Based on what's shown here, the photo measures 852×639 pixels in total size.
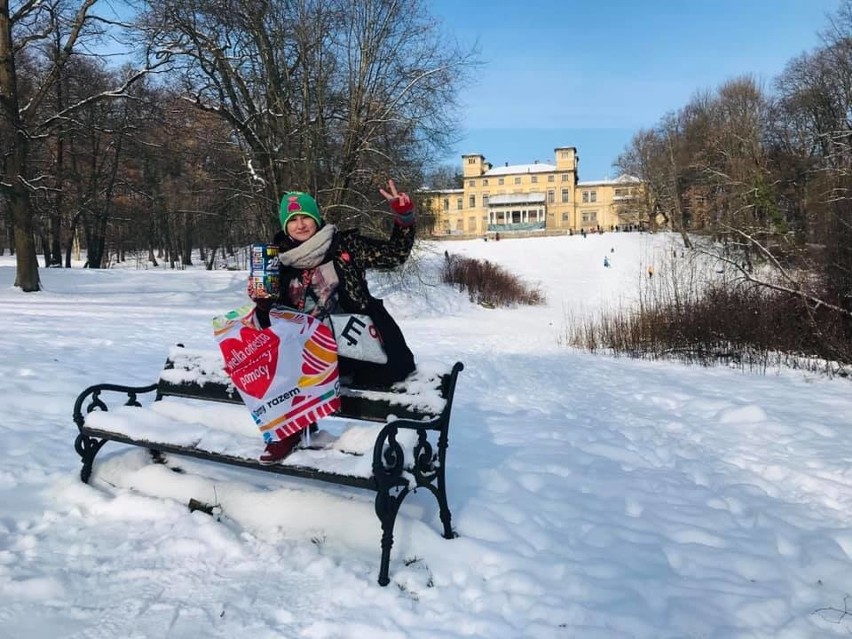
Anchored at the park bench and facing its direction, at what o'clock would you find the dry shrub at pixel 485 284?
The dry shrub is roughly at 5 o'clock from the park bench.

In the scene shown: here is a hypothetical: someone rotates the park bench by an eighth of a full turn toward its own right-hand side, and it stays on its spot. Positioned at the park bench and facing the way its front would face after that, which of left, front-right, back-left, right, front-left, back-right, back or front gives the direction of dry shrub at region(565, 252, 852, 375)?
back-right

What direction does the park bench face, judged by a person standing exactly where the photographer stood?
facing the viewer and to the left of the viewer

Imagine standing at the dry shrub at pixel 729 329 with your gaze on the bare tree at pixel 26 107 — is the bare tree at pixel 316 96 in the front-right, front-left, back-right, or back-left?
front-right
